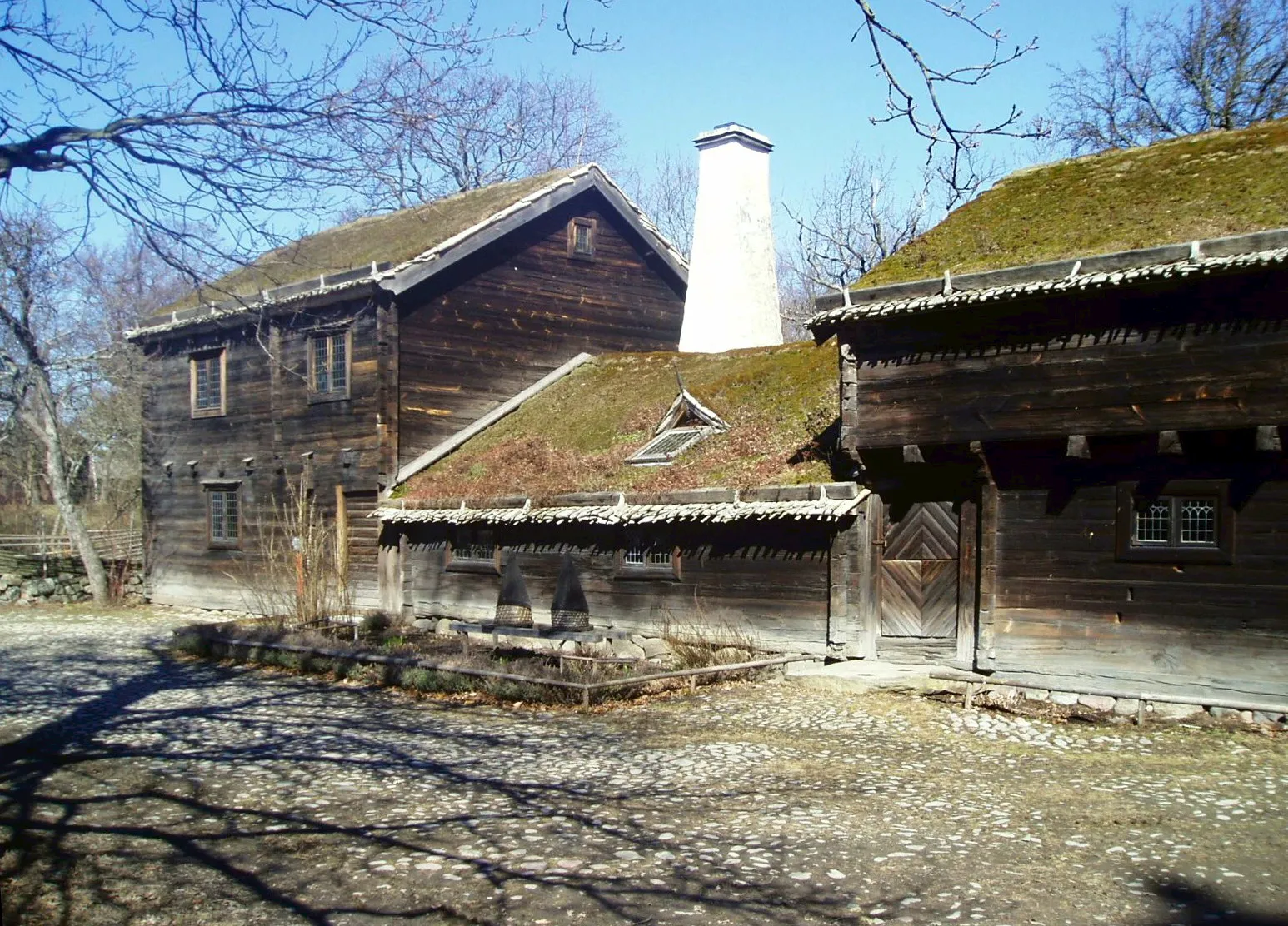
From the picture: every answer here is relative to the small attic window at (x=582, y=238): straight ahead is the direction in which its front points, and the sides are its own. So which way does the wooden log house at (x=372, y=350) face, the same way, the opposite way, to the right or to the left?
to the right

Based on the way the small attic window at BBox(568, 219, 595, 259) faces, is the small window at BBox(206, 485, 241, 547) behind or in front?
behind

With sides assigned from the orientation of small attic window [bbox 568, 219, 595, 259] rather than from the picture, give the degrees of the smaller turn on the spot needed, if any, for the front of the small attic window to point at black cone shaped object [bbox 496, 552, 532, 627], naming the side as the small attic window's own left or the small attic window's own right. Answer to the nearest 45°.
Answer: approximately 45° to the small attic window's own right

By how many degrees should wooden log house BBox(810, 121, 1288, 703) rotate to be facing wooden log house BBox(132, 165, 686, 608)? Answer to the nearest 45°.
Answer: approximately 90° to its right

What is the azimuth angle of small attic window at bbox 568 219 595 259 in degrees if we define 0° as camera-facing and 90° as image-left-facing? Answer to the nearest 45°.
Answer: approximately 315°

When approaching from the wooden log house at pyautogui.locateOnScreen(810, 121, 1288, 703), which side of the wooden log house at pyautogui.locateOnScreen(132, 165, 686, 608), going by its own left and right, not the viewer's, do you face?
left

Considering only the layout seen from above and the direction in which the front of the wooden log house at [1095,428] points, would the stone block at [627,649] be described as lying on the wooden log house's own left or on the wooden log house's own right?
on the wooden log house's own right

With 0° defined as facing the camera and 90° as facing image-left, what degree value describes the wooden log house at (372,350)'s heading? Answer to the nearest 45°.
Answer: approximately 45°

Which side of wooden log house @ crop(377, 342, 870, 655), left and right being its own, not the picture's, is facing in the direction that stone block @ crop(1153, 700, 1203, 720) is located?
left
